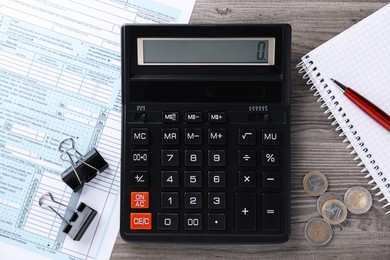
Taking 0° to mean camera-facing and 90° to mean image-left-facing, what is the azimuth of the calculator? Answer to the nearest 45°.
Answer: approximately 0°
